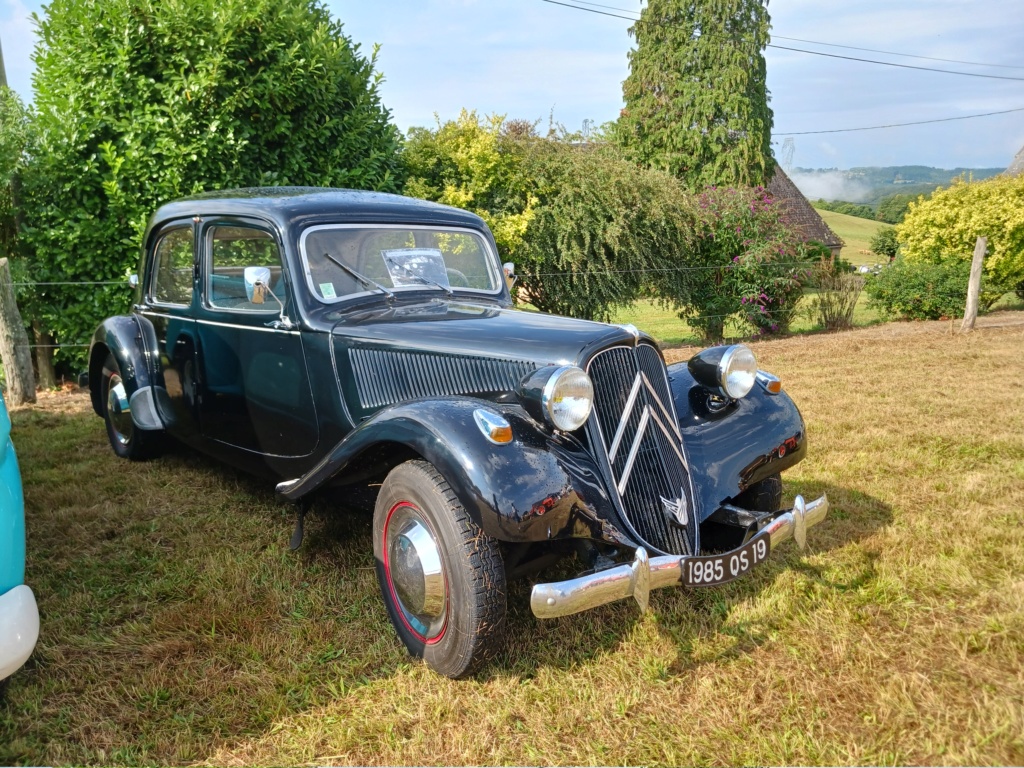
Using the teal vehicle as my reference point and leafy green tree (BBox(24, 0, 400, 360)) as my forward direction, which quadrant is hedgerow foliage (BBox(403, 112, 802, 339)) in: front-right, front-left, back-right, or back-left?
front-right

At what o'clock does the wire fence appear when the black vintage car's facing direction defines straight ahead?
The wire fence is roughly at 8 o'clock from the black vintage car.

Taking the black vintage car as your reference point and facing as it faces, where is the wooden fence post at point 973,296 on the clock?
The wooden fence post is roughly at 9 o'clock from the black vintage car.

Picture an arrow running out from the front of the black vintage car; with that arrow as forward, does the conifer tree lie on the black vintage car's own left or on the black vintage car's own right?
on the black vintage car's own left

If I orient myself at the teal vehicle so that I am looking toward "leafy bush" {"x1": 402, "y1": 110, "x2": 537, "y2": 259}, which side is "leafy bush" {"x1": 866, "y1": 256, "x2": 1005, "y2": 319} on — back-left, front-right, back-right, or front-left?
front-right

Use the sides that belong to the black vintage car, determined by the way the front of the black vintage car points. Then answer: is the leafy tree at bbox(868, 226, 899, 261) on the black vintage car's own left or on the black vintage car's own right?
on the black vintage car's own left

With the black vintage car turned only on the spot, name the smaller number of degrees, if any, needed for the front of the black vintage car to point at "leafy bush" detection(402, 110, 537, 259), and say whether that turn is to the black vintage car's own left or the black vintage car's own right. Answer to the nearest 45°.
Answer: approximately 135° to the black vintage car's own left

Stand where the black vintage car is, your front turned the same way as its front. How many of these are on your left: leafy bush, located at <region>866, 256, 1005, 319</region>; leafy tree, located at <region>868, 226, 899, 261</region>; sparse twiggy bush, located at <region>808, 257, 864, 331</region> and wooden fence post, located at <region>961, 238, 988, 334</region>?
4

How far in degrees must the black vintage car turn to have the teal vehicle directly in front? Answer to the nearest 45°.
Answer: approximately 90° to its right

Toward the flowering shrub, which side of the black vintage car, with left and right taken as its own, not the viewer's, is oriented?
left

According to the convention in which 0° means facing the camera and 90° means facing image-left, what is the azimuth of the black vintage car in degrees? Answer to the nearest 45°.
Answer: approximately 315°

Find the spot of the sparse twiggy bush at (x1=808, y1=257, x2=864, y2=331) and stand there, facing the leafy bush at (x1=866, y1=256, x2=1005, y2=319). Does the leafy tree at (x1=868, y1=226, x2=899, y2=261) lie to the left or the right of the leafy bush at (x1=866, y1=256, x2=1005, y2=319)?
left

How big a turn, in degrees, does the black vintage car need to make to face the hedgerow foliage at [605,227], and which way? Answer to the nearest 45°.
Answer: approximately 135° to its left

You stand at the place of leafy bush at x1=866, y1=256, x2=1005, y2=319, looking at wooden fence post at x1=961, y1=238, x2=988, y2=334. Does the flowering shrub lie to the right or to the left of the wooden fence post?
right

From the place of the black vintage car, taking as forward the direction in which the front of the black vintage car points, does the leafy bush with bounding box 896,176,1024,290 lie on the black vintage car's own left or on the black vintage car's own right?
on the black vintage car's own left

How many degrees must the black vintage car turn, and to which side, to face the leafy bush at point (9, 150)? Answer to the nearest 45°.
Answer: approximately 180°

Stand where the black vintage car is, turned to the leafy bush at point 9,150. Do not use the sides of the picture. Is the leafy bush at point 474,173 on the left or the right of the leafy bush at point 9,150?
right
